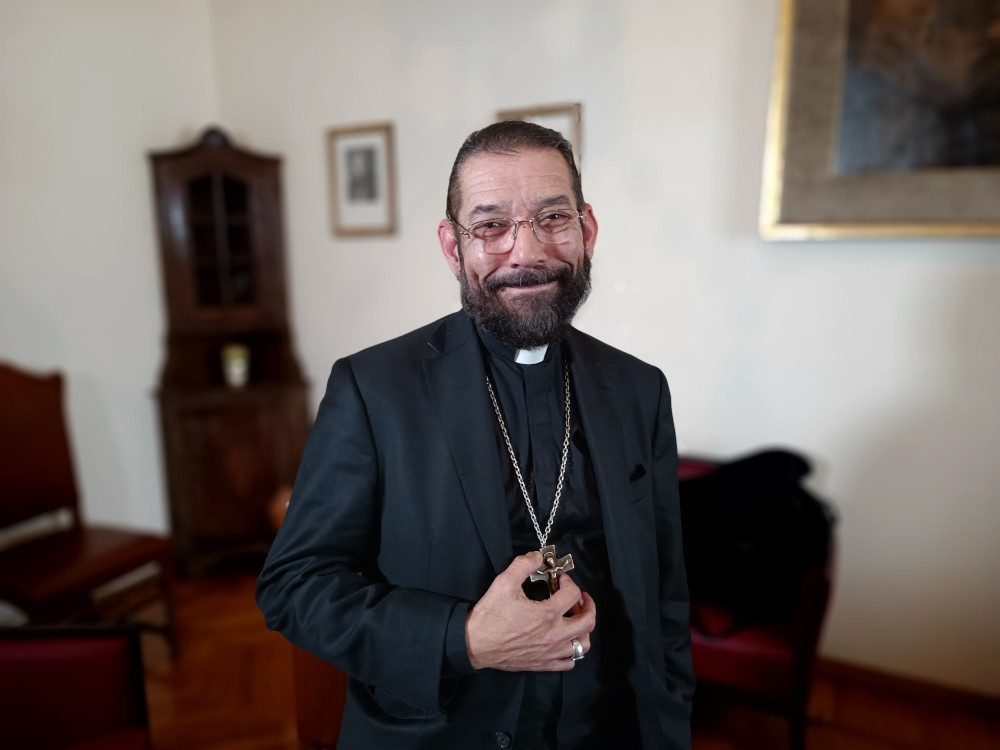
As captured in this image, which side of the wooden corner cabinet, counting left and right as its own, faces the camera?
front

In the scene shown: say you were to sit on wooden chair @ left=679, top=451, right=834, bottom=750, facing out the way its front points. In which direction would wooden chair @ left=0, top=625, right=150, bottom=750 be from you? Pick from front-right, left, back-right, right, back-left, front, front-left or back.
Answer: front

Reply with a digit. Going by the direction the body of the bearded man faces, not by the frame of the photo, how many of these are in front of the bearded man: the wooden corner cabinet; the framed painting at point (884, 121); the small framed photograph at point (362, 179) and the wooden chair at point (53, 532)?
0

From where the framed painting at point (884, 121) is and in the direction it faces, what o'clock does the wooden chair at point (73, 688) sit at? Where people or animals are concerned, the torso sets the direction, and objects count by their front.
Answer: The wooden chair is roughly at 1 o'clock from the framed painting.

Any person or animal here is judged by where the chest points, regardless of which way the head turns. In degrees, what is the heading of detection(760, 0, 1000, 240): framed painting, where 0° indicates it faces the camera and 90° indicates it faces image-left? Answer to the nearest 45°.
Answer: approximately 0°

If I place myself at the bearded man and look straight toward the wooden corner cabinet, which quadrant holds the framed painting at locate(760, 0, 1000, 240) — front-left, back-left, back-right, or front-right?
front-right

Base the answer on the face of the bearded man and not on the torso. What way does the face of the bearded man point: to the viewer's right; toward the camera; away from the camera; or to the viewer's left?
toward the camera

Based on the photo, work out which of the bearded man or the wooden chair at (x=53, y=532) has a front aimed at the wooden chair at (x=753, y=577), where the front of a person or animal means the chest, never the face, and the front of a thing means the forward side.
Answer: the wooden chair at (x=53, y=532)

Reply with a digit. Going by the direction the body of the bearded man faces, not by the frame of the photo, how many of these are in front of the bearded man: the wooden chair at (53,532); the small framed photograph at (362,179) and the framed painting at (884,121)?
0

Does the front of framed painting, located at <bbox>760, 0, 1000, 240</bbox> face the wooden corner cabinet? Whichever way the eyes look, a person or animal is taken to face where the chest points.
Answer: no

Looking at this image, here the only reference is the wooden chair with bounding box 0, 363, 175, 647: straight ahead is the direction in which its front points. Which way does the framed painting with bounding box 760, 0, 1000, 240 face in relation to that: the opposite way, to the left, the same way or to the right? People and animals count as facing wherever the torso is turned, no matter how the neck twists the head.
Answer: to the right

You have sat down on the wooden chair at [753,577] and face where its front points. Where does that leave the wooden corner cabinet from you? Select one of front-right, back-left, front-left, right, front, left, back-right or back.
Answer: front-right

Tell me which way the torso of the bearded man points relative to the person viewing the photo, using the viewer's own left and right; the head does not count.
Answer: facing the viewer

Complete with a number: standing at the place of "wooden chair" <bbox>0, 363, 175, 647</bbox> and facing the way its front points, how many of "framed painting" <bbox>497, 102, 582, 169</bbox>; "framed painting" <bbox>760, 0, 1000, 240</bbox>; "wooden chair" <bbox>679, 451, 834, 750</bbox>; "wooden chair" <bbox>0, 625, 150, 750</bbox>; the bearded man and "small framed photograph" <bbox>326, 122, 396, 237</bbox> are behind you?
0
